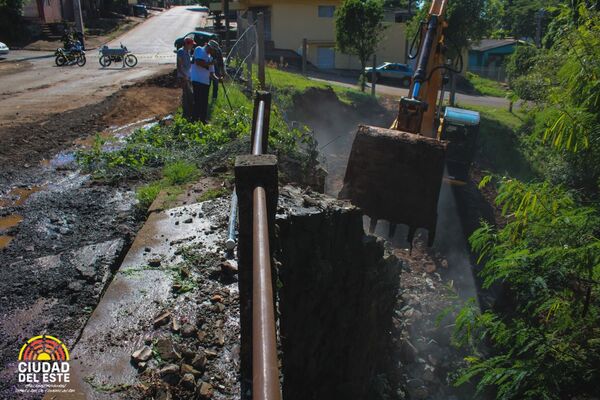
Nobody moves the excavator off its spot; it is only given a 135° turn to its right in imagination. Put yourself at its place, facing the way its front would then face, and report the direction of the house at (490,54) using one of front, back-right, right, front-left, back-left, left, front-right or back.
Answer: front-right

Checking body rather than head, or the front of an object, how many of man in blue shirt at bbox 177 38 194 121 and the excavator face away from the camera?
0

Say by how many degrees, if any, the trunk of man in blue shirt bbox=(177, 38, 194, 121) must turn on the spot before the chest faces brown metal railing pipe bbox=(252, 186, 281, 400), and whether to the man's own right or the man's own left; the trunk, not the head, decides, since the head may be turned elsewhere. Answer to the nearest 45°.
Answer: approximately 45° to the man's own right

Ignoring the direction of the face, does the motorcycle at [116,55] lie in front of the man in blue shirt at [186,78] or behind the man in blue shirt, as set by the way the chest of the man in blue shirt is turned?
behind

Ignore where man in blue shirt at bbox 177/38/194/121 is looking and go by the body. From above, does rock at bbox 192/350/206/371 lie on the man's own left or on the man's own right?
on the man's own right

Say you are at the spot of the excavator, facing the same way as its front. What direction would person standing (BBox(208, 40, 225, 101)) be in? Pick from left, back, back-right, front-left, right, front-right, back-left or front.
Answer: back-right

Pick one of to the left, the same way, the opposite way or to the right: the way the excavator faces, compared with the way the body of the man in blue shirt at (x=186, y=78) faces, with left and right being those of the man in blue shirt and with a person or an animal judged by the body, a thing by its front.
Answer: to the right

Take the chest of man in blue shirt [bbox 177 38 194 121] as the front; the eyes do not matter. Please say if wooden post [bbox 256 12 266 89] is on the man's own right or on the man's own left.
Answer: on the man's own left

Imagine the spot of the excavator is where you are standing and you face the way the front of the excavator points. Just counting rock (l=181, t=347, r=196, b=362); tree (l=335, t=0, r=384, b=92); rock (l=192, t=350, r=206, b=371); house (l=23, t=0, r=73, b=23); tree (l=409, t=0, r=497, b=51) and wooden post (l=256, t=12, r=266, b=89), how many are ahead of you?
2

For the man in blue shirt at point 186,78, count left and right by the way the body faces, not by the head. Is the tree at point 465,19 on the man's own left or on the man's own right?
on the man's own left

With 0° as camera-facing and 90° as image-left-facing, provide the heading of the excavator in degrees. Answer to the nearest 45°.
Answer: approximately 0°

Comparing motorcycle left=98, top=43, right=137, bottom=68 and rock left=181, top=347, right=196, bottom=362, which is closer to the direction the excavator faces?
the rock

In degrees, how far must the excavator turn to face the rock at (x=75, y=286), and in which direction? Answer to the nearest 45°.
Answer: approximately 45° to its right

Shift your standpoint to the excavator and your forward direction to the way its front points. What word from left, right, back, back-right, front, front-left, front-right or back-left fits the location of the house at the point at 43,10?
back-right

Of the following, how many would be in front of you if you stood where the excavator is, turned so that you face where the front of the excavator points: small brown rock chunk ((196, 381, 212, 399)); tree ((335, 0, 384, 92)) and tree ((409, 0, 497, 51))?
1

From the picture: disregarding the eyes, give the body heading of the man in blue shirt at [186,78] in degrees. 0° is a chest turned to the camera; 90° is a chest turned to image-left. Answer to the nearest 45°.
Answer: approximately 315°

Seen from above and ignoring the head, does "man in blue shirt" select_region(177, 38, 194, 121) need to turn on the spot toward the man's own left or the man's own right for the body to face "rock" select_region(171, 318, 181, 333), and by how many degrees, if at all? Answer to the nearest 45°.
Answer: approximately 45° to the man's own right
